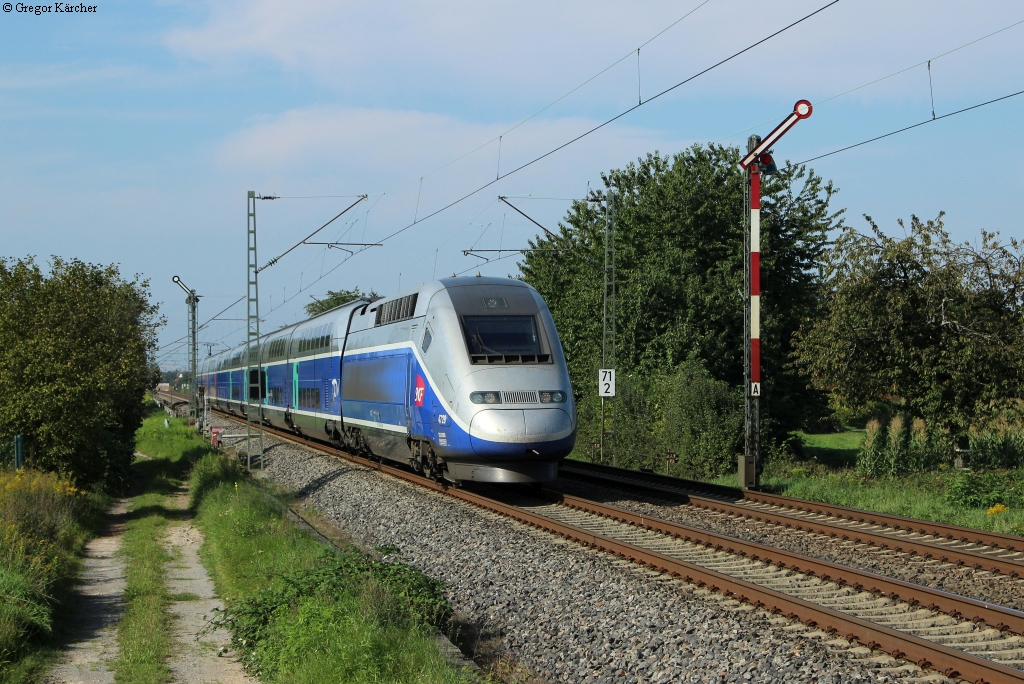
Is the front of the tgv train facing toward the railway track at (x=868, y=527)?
yes

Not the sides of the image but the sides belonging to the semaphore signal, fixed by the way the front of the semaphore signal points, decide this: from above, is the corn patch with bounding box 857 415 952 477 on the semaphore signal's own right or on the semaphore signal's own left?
on the semaphore signal's own left

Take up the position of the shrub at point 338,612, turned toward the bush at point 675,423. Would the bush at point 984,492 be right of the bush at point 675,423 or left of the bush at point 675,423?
right

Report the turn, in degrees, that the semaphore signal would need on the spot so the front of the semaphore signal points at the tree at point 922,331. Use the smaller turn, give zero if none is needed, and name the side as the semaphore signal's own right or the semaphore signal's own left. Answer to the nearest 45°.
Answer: approximately 135° to the semaphore signal's own left

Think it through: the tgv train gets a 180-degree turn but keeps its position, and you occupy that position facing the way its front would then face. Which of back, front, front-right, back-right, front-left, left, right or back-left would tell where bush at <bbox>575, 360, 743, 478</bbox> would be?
right

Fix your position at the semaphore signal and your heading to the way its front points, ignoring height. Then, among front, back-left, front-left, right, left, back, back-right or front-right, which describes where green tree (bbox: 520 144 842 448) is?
back

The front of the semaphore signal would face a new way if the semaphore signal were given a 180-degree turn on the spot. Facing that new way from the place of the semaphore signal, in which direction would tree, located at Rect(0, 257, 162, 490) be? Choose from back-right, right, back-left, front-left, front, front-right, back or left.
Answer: left

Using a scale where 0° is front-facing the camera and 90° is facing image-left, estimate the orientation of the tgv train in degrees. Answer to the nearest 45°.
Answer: approximately 315°

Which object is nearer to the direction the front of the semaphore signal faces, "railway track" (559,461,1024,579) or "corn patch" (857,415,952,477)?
the railway track

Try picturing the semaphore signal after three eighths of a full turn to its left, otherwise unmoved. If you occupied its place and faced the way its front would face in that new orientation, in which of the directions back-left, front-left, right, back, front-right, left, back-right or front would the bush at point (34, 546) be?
back

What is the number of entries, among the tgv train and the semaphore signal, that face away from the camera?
0
